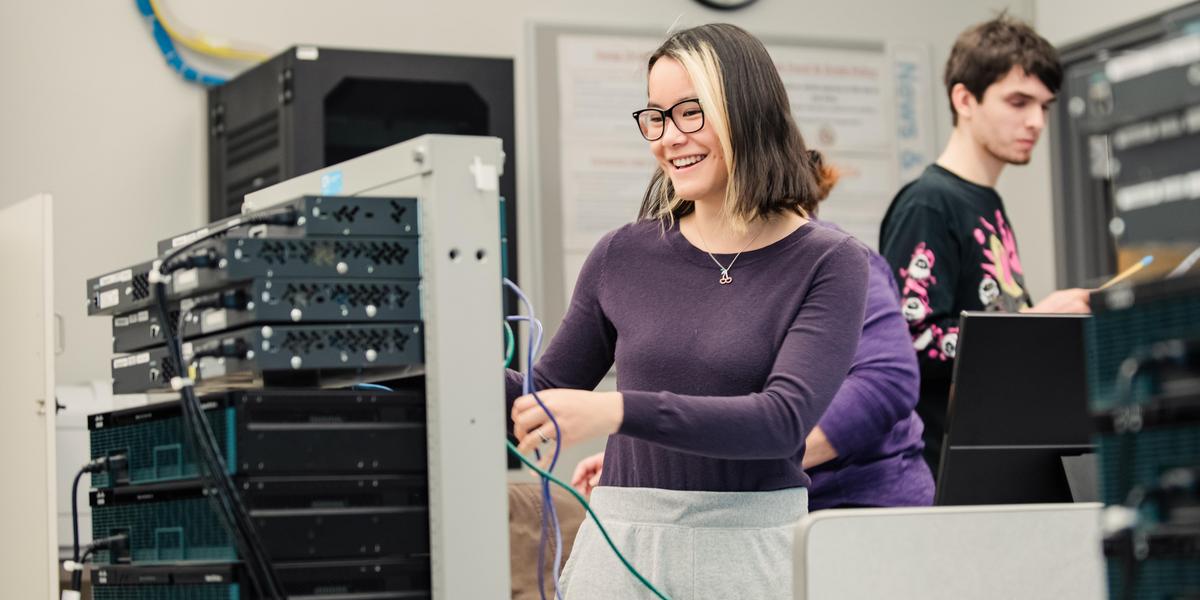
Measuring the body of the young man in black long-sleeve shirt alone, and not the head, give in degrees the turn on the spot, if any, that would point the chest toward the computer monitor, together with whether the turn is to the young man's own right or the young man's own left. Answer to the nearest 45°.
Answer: approximately 45° to the young man's own right

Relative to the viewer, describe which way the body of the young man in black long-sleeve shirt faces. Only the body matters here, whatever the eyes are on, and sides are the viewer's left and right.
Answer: facing the viewer and to the right of the viewer

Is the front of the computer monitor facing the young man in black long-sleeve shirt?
yes

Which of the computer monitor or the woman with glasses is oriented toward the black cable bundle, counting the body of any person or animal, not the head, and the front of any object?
the woman with glasses

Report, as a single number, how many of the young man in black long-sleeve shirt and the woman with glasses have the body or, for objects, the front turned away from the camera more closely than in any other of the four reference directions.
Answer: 0

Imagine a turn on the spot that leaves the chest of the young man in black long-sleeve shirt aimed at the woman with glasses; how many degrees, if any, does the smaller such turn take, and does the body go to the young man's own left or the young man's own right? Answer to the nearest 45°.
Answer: approximately 45° to the young man's own right

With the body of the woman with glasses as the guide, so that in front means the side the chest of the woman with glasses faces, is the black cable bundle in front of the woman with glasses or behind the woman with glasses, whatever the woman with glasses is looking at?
in front

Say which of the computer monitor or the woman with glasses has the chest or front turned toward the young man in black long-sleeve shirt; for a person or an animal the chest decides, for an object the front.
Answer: the computer monitor

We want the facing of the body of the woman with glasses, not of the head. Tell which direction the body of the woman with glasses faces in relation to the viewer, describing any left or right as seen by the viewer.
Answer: facing the viewer and to the left of the viewer

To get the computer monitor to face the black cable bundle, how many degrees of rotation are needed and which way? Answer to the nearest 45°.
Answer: approximately 135° to its left

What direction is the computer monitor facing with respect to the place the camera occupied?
facing away from the viewer
